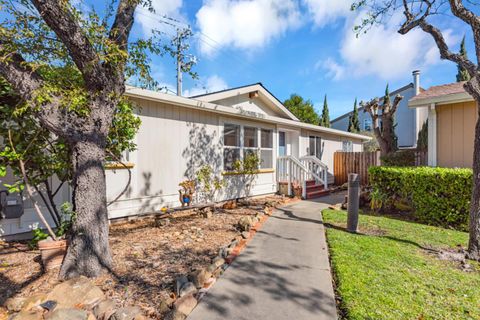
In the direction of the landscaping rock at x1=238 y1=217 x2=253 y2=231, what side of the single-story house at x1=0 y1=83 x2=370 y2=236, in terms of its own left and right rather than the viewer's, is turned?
front

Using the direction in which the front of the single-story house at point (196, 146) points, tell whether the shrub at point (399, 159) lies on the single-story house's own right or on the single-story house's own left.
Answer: on the single-story house's own left

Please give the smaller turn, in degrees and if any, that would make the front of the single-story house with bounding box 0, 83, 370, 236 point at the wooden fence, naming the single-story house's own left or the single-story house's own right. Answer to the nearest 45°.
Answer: approximately 90° to the single-story house's own left

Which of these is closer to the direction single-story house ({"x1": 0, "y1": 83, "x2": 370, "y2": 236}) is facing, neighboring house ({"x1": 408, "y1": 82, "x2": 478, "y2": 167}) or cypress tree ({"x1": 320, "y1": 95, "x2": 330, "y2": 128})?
the neighboring house

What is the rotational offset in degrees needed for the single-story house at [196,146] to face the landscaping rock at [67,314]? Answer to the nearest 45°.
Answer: approximately 45° to its right

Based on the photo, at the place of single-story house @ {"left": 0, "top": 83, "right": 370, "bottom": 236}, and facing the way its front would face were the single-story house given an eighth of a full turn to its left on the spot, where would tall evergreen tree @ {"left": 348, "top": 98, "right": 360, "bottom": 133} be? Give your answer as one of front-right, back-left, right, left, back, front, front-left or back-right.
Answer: front-left

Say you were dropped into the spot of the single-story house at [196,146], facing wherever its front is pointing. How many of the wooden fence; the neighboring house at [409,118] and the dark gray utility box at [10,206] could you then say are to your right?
1

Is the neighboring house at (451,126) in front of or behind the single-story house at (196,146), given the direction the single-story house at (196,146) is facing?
in front

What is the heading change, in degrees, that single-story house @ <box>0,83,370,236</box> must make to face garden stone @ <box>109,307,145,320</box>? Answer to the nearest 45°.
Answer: approximately 45° to its right
